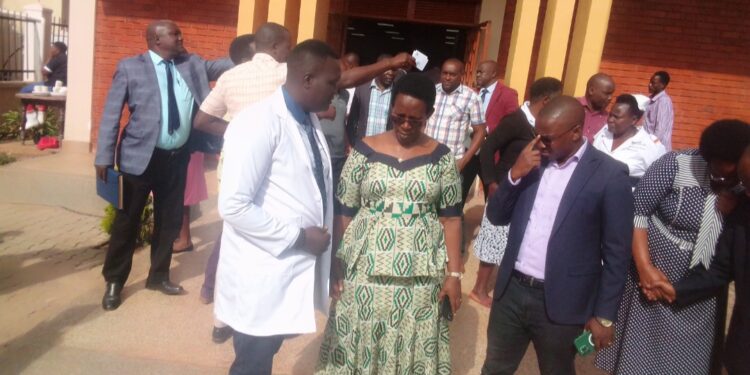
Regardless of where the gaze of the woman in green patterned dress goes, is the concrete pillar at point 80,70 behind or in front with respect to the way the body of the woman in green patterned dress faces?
behind

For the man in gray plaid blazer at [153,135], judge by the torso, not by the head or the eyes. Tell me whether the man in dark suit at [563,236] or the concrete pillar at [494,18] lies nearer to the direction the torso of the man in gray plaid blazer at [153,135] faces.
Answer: the man in dark suit

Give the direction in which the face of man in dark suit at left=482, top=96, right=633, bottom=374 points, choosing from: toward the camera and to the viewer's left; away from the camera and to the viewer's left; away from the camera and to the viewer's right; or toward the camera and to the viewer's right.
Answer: toward the camera and to the viewer's left

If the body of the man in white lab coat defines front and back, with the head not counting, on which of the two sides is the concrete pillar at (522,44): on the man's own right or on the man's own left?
on the man's own left

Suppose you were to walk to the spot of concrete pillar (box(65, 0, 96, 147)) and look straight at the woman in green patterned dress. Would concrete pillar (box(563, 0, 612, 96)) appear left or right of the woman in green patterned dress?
left

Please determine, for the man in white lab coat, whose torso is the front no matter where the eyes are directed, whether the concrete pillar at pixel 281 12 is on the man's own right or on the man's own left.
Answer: on the man's own left

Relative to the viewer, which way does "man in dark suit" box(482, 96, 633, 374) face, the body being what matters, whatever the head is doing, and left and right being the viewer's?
facing the viewer and to the left of the viewer

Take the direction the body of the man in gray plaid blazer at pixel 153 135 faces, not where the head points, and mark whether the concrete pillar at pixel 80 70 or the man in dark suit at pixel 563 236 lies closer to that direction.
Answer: the man in dark suit

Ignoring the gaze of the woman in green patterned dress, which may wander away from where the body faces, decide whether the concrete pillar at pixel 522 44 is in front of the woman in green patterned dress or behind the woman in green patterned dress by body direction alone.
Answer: behind

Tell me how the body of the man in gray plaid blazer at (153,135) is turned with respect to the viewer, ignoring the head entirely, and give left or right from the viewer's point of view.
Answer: facing the viewer and to the right of the viewer

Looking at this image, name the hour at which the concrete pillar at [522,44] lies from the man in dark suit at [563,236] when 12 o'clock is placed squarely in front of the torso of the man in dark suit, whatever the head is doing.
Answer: The concrete pillar is roughly at 4 o'clock from the man in dark suit.

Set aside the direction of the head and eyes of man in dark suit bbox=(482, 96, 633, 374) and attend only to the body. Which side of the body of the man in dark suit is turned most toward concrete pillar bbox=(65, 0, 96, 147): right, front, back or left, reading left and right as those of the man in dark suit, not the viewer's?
right

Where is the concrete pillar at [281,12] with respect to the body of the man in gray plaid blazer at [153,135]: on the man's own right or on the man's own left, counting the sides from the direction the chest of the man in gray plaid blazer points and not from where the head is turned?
on the man's own left
